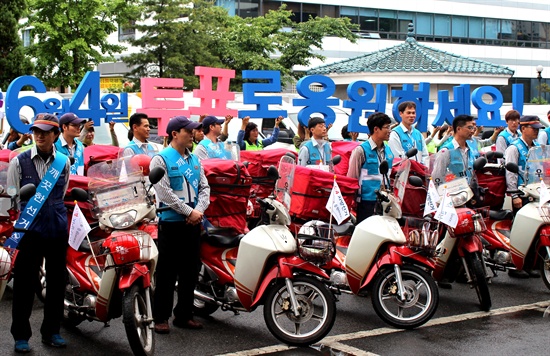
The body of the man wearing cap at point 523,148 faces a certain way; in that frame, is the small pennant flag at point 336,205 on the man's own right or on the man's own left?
on the man's own right

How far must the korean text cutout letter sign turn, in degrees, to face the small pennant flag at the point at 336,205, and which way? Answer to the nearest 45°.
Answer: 0° — it already faces it

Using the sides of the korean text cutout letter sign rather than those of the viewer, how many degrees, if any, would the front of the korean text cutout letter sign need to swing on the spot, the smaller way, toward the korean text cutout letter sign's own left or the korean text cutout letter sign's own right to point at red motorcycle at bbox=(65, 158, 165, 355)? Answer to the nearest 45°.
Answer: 0° — it already faces it

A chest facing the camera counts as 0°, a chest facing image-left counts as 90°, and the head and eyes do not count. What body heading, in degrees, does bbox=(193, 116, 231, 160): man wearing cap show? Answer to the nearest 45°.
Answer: approximately 315°

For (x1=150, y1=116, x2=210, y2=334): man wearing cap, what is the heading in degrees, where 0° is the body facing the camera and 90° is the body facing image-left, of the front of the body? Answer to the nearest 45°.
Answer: approximately 315°

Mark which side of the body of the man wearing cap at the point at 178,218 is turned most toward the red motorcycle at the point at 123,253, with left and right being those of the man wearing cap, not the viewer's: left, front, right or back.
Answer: right
